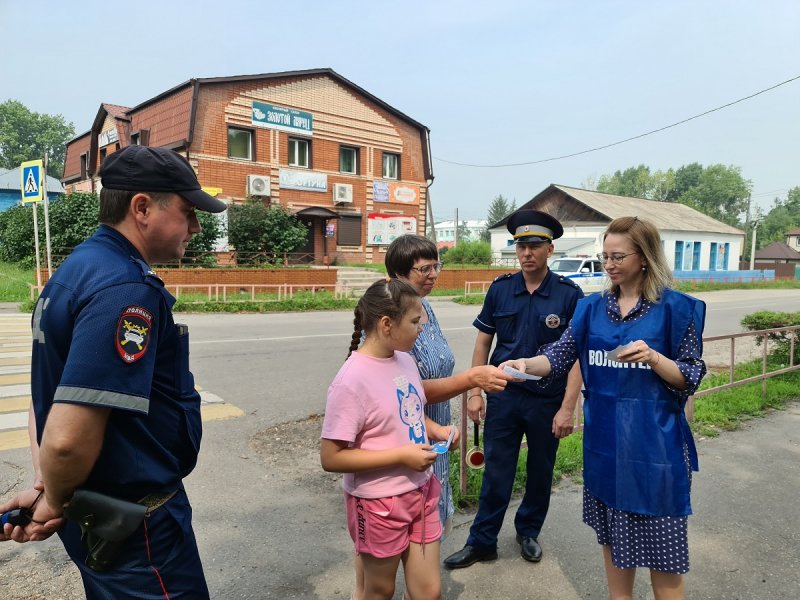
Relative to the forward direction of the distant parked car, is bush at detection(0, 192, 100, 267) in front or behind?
in front

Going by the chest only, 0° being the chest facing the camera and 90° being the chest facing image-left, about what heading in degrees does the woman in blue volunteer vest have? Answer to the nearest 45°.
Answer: approximately 45°

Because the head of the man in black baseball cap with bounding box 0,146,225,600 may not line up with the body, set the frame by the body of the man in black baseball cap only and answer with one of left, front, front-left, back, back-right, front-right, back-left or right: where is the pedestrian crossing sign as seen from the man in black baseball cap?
left

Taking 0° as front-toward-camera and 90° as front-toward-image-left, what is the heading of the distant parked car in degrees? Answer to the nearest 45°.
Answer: approximately 45°

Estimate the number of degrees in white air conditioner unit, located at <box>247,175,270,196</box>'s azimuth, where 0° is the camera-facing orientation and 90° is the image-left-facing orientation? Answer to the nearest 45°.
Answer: approximately 315°

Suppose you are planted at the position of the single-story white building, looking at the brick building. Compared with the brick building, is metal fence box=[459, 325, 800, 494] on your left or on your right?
left

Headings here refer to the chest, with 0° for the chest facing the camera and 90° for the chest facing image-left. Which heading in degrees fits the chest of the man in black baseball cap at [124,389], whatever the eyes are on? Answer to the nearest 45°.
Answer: approximately 270°

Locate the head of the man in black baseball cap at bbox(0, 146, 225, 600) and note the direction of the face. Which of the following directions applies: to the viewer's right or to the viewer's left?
to the viewer's right

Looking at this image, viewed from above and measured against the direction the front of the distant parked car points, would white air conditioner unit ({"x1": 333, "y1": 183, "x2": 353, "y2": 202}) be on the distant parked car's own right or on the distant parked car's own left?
on the distant parked car's own right

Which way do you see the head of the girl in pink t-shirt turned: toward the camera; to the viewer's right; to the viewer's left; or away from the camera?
to the viewer's right

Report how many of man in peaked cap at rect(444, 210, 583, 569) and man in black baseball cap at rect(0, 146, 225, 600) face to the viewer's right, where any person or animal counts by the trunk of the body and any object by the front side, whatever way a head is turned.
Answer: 1

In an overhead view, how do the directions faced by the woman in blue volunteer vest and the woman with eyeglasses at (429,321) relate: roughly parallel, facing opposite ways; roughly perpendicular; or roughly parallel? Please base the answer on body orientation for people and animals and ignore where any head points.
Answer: roughly perpendicular
